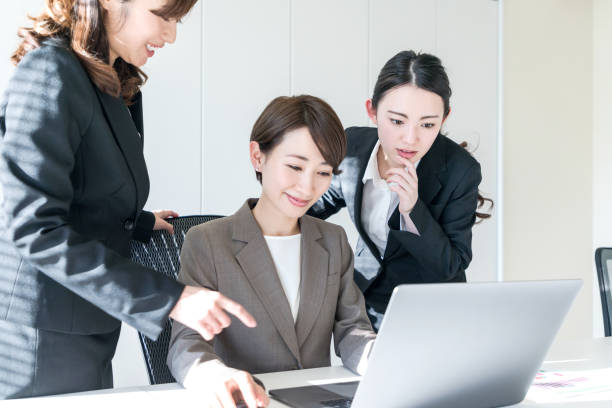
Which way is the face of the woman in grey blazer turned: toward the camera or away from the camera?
toward the camera

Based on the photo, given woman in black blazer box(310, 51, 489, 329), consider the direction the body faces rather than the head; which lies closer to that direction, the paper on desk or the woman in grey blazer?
the woman in grey blazer

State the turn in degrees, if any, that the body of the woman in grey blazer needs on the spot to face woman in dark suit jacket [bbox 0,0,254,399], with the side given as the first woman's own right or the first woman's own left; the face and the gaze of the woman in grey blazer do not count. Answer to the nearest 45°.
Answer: approximately 90° to the first woman's own right

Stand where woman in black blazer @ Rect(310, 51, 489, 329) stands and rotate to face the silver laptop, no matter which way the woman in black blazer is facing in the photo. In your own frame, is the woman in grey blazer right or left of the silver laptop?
right

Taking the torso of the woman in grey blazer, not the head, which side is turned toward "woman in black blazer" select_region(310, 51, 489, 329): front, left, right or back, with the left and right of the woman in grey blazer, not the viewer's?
left

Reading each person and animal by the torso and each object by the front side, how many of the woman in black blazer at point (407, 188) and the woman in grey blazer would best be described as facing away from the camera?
0

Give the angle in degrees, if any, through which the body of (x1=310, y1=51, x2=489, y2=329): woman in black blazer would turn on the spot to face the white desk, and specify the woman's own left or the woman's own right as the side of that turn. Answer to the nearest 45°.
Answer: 0° — they already face it

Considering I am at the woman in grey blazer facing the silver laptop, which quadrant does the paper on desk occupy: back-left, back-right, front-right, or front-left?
front-left

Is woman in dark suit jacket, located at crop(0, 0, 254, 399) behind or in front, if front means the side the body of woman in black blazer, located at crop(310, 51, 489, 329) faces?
in front

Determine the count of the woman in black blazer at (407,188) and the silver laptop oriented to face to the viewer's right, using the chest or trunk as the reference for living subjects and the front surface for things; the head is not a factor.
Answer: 0

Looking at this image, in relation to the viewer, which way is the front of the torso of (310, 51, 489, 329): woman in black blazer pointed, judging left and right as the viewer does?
facing the viewer and to the left of the viewer

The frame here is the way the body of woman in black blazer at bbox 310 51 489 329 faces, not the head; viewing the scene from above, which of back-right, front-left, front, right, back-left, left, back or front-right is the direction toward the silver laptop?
front-left

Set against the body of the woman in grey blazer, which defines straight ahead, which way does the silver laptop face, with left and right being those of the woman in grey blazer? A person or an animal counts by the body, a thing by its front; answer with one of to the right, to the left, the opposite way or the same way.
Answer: the opposite way
